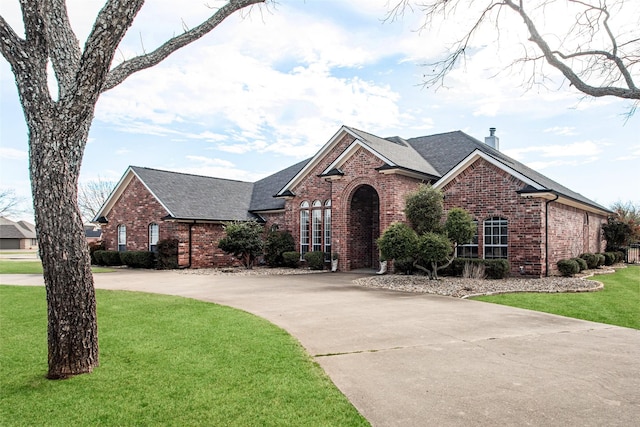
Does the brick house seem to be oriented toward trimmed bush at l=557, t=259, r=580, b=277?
no

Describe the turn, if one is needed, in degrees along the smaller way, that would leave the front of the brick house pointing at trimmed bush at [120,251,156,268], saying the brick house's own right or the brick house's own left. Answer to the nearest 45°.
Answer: approximately 45° to the brick house's own right

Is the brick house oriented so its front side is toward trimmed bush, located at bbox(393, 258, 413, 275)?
no

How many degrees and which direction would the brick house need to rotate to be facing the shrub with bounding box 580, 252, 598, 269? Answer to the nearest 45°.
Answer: approximately 135° to its left

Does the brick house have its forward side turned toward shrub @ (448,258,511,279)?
no

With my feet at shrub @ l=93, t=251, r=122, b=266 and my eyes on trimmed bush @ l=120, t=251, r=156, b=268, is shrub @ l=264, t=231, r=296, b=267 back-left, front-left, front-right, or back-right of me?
front-left

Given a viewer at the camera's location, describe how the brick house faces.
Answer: facing the viewer and to the left of the viewer

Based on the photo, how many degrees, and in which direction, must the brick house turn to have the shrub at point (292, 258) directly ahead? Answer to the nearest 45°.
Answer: approximately 45° to its right
